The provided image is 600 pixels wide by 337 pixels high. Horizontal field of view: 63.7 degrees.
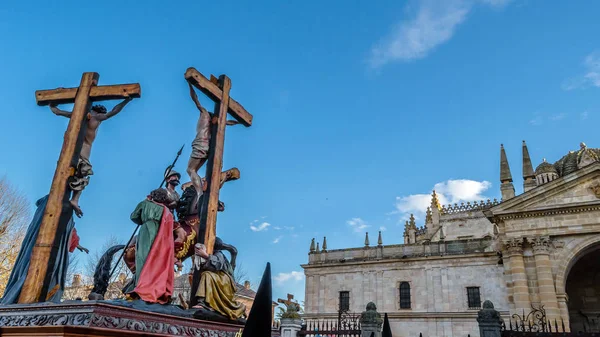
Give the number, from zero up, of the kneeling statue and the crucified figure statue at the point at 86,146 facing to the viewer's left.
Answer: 1

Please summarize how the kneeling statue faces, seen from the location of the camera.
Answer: facing to the left of the viewer

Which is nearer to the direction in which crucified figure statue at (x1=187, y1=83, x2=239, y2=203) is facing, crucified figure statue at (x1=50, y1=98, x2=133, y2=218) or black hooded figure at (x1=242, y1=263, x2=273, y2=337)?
the crucified figure statue
